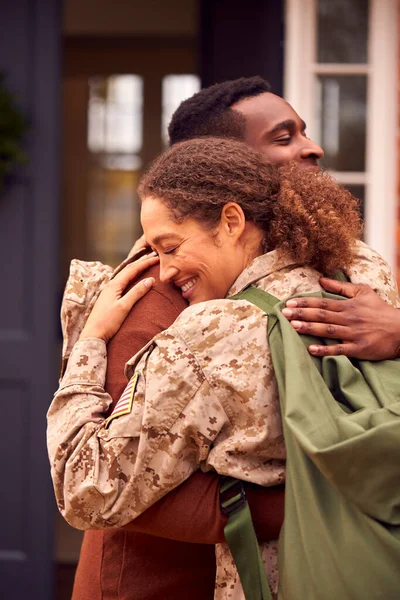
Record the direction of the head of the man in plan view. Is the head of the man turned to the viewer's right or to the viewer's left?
to the viewer's right

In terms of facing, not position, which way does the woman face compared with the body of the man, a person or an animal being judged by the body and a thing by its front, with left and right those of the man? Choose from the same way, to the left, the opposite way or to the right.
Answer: the opposite way
